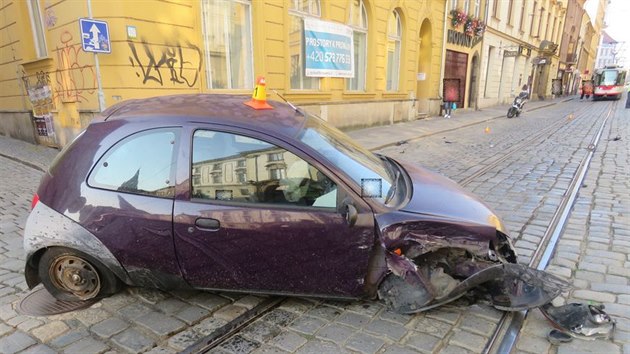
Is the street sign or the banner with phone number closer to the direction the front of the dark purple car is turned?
the banner with phone number

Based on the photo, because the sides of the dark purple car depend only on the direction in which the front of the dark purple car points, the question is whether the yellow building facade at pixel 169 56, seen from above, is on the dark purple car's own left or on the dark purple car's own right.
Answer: on the dark purple car's own left

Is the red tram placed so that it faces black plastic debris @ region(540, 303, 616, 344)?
yes

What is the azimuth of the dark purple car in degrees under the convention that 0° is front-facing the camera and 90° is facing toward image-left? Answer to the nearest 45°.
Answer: approximately 270°

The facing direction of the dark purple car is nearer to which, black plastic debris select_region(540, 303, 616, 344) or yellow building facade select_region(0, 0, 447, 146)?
the black plastic debris

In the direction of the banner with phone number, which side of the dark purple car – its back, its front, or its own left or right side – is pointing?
left
